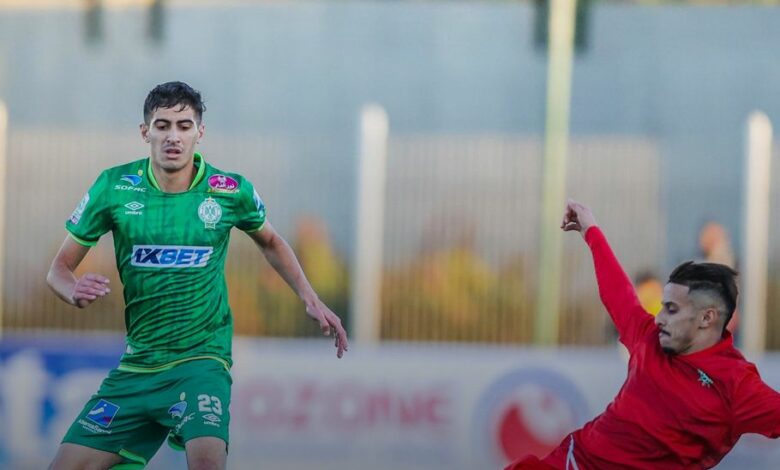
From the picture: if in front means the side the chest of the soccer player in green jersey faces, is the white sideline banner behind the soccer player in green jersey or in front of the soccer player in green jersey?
behind

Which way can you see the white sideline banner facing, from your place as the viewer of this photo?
facing the viewer

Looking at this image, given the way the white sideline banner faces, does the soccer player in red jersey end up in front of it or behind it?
in front

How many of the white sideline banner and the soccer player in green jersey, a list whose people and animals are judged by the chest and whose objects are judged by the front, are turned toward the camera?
2

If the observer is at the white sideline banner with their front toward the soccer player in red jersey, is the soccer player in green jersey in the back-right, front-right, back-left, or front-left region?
front-right

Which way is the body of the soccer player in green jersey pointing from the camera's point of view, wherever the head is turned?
toward the camera

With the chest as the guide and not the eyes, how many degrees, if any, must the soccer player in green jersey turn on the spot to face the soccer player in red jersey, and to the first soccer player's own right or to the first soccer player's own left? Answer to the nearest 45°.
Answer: approximately 90° to the first soccer player's own left
